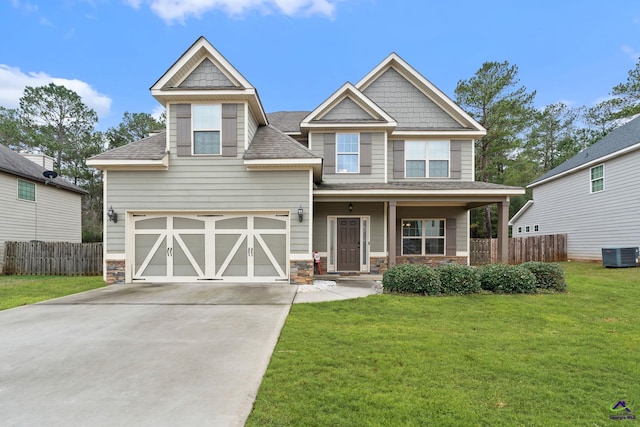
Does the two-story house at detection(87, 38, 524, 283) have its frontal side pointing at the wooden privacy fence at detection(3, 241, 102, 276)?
no

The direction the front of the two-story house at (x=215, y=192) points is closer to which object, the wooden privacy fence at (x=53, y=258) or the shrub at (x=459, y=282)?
the shrub

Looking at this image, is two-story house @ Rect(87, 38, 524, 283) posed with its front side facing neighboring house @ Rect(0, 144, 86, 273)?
no

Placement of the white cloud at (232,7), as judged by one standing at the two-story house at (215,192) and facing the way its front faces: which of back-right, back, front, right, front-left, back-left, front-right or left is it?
back

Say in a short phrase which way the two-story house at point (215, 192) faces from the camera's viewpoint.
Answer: facing the viewer

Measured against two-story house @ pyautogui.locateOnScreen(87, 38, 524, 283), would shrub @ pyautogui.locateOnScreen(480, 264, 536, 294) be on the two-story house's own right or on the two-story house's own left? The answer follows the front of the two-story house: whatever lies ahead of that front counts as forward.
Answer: on the two-story house's own left

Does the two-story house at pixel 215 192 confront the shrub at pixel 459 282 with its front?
no

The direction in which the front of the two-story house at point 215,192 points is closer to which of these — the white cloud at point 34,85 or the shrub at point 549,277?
the shrub

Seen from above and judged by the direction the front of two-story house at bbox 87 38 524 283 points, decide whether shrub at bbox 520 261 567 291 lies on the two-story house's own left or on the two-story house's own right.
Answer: on the two-story house's own left
